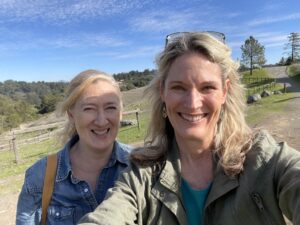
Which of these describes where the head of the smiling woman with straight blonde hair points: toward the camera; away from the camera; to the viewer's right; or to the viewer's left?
toward the camera

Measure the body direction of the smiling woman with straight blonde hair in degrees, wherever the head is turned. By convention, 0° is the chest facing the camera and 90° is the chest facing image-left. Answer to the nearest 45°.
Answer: approximately 315°
